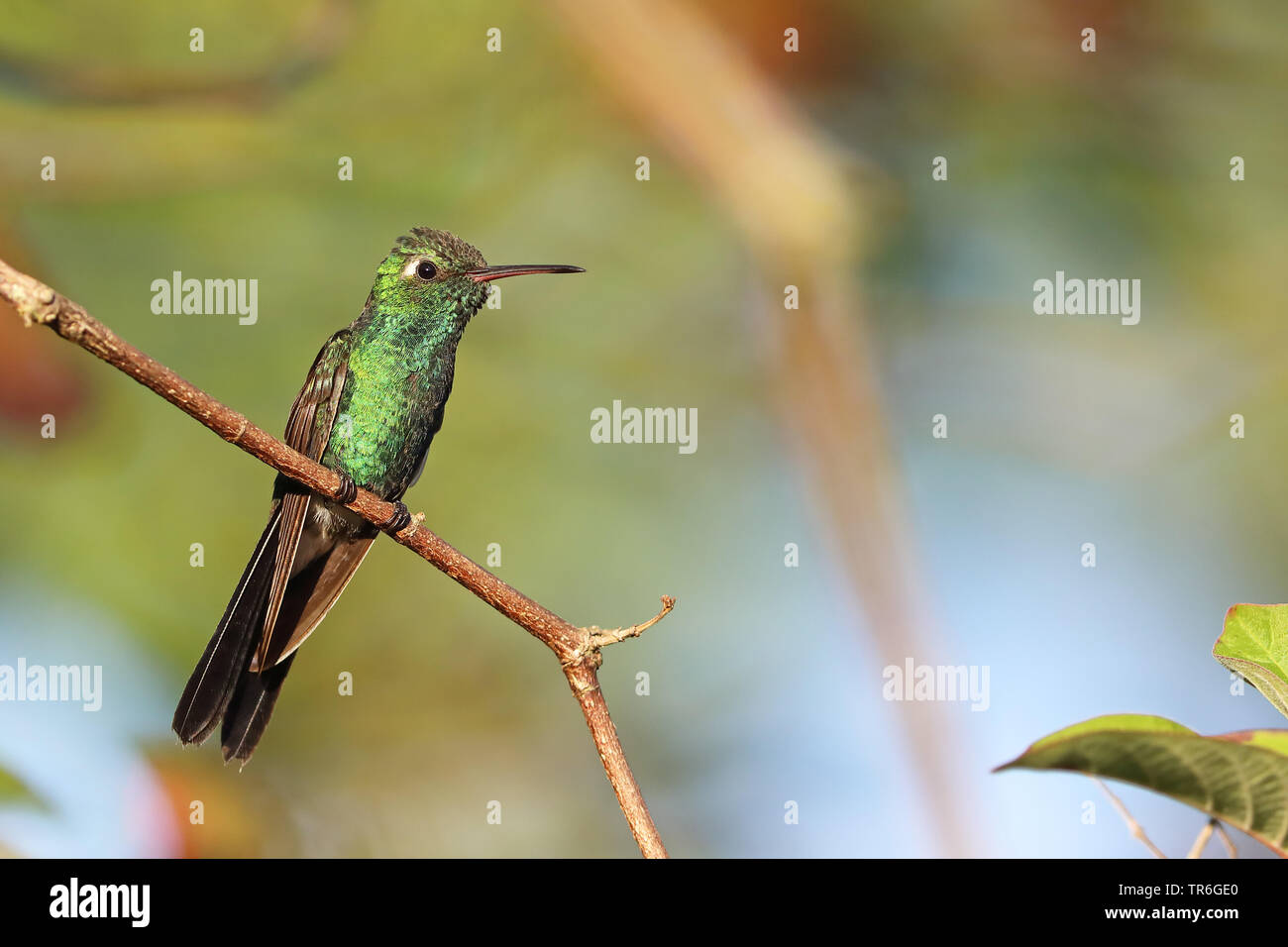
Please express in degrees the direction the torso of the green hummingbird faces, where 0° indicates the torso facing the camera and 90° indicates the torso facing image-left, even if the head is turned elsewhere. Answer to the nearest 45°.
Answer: approximately 315°
